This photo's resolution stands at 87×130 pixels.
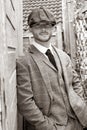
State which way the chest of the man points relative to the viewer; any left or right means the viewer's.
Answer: facing the viewer and to the right of the viewer
